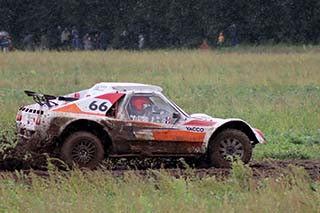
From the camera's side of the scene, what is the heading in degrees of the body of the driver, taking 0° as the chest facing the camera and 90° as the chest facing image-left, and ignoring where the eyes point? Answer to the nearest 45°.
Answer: approximately 270°

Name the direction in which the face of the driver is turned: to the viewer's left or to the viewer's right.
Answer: to the viewer's right

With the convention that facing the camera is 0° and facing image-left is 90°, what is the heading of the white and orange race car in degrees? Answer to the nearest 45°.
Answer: approximately 270°
